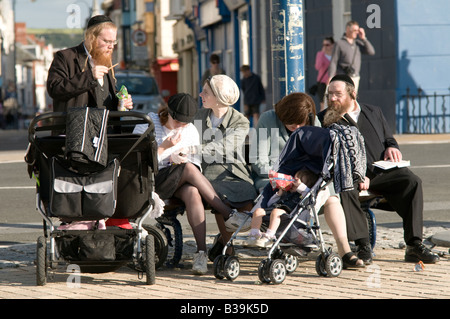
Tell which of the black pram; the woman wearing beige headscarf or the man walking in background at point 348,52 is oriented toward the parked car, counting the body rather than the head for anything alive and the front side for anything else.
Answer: the black pram

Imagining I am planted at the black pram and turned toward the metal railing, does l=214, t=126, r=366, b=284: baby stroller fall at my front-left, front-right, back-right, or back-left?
front-right

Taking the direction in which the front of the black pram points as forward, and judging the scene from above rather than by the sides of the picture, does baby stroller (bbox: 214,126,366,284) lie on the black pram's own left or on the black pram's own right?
on the black pram's own right

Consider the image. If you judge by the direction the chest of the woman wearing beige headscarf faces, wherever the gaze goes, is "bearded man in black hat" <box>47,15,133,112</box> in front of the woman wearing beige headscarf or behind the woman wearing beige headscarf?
in front

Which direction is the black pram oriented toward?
away from the camera

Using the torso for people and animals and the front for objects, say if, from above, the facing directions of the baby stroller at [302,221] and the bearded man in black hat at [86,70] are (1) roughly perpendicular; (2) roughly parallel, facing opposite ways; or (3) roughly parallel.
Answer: roughly perpendicular

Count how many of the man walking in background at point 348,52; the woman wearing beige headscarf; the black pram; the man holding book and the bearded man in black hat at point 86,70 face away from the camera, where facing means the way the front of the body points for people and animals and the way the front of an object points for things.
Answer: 1

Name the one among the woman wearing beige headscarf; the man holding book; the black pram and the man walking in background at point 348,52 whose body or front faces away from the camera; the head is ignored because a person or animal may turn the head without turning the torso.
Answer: the black pram

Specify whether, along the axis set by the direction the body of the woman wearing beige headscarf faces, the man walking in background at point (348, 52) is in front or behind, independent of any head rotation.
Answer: behind

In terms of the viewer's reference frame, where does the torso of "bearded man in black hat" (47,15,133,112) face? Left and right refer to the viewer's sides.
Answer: facing the viewer and to the right of the viewer

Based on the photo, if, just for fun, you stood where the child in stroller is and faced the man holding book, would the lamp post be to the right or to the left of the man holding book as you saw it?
left

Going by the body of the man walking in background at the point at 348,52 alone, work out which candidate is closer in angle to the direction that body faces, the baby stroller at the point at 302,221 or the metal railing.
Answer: the baby stroller

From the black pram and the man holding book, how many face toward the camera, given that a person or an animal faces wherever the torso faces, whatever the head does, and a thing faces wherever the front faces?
1

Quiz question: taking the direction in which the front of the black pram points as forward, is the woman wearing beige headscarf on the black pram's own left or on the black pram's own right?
on the black pram's own right

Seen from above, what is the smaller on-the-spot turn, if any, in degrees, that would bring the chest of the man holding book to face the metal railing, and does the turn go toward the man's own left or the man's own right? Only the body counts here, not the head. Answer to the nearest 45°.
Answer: approximately 180°

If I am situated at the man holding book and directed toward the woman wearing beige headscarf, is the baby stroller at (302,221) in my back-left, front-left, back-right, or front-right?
front-left

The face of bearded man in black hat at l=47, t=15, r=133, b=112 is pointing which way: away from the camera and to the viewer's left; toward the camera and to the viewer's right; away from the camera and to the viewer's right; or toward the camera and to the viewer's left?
toward the camera and to the viewer's right

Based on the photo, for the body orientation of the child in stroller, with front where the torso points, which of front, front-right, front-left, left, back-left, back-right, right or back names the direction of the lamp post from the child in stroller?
back-right

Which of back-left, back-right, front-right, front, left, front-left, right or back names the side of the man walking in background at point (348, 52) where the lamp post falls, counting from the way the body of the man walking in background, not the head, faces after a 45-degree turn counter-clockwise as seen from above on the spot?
right

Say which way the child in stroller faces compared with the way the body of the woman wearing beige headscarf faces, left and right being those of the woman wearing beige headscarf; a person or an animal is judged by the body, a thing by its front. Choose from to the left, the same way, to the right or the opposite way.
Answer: the same way
